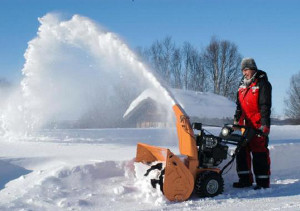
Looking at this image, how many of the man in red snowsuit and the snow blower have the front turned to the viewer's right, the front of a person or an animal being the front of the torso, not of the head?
0

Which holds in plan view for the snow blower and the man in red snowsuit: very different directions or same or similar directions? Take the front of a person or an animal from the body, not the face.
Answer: same or similar directions

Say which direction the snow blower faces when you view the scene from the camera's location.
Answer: facing the viewer and to the left of the viewer

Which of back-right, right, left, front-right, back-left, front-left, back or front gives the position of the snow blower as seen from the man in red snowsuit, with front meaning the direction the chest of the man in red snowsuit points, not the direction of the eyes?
front

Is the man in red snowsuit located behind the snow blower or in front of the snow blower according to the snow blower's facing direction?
behind
